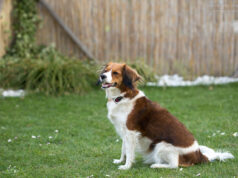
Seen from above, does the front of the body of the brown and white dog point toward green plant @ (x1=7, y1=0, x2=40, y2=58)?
no

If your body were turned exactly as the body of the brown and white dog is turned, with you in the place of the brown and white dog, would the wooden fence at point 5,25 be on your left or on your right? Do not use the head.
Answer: on your right

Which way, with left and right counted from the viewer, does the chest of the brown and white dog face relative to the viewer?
facing to the left of the viewer

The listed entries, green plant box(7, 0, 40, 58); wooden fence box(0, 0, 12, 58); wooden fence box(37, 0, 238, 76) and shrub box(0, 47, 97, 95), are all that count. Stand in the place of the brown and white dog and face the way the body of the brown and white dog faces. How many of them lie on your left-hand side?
0

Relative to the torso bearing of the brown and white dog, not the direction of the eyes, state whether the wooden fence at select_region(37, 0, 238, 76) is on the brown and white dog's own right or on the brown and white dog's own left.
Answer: on the brown and white dog's own right

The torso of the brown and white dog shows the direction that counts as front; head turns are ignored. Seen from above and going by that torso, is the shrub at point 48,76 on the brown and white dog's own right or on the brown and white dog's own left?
on the brown and white dog's own right

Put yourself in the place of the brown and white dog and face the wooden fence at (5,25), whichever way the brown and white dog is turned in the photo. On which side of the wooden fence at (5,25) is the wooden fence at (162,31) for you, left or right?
right
